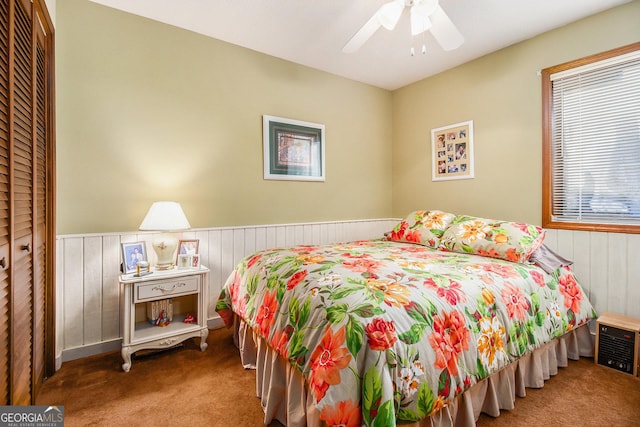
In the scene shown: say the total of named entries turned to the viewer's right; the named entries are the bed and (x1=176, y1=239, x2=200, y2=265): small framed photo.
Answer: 0

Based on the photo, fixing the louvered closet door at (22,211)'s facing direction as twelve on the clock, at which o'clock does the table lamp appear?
The table lamp is roughly at 11 o'clock from the louvered closet door.

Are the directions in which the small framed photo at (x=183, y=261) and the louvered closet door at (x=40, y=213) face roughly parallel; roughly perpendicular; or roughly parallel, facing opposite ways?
roughly perpendicular

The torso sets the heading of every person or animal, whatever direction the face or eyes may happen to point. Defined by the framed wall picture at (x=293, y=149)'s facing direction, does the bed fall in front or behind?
in front

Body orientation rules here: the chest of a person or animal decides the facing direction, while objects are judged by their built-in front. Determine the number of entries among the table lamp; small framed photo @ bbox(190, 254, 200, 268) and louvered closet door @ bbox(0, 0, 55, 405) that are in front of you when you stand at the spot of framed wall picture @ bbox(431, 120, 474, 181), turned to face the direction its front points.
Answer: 3

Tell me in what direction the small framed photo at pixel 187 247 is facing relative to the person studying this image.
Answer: facing the viewer

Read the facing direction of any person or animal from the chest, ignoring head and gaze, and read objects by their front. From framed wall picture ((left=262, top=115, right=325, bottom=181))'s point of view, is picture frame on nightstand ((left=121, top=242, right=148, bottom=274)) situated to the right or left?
on its right

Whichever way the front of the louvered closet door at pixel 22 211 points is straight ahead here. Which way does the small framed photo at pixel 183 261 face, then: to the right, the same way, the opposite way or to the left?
to the right

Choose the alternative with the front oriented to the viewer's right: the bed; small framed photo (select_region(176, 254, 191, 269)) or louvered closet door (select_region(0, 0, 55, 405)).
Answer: the louvered closet door

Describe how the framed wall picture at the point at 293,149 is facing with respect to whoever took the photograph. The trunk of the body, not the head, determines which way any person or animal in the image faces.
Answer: facing the viewer and to the right of the viewer

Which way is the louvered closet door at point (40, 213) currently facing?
to the viewer's right

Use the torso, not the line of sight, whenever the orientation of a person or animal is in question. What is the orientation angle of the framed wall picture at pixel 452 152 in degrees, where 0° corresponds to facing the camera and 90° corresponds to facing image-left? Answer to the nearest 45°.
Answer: approximately 45°

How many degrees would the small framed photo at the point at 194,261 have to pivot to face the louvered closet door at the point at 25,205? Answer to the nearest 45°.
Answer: approximately 45° to its right

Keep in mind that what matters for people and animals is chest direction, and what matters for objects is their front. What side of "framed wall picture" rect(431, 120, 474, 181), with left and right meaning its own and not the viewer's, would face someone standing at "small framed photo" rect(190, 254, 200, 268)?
front

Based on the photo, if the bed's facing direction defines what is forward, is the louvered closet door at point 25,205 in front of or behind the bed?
in front

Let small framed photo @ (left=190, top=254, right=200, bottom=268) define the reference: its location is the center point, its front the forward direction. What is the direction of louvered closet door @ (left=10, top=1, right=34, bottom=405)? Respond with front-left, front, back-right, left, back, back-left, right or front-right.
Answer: front-right

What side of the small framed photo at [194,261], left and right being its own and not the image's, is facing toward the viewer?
front
